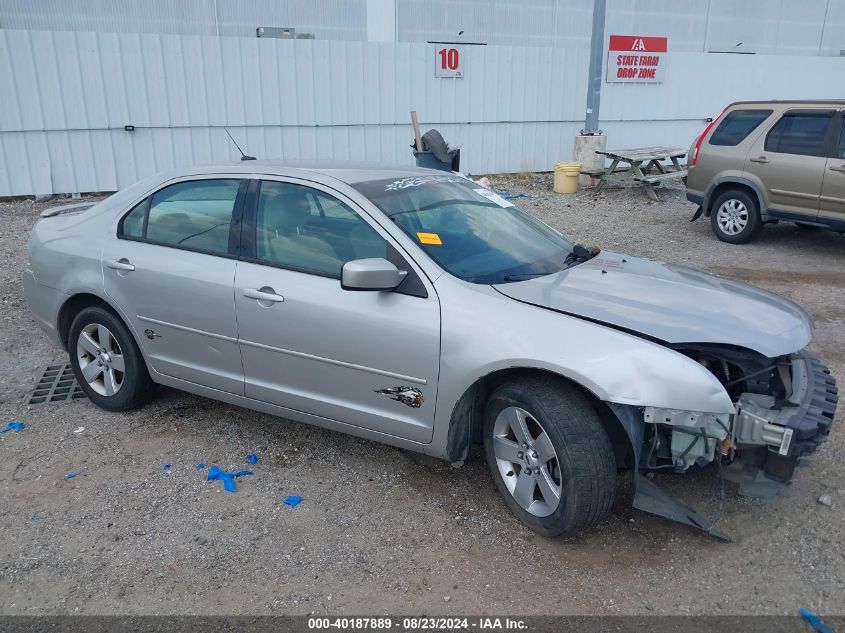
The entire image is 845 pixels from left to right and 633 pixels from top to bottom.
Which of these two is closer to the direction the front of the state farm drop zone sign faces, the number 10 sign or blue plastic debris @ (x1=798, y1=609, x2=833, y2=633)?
the blue plastic debris

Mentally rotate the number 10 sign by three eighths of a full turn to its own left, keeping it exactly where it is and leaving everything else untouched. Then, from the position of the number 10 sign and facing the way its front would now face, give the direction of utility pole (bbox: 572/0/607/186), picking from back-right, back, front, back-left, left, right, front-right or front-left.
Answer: front-right

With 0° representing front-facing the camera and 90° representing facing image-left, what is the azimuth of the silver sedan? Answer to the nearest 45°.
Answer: approximately 315°

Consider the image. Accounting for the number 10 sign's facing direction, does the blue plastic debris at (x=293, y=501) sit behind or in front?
in front

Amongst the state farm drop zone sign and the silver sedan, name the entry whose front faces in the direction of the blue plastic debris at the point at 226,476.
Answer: the state farm drop zone sign

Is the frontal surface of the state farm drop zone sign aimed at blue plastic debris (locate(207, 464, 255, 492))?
yes

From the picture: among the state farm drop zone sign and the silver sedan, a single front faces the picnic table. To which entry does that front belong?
the state farm drop zone sign

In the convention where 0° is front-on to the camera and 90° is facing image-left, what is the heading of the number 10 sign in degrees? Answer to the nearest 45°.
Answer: approximately 0°

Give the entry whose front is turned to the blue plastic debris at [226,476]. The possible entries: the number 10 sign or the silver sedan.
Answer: the number 10 sign

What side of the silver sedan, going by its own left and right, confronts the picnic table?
left

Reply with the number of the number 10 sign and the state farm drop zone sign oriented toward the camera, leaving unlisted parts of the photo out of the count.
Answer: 2

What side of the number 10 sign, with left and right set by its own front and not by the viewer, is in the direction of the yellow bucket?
left

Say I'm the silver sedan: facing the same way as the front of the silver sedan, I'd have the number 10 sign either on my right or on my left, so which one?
on my left

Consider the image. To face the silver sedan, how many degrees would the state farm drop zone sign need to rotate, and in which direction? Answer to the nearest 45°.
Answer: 0° — it already faces it

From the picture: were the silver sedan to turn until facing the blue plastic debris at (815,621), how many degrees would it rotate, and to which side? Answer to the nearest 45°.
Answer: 0° — it already faces it
